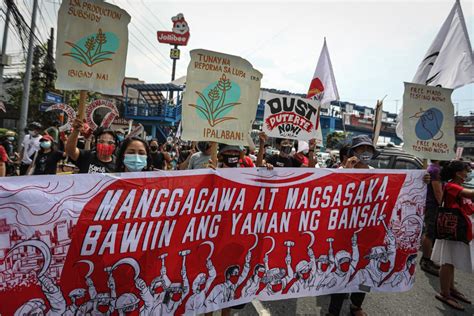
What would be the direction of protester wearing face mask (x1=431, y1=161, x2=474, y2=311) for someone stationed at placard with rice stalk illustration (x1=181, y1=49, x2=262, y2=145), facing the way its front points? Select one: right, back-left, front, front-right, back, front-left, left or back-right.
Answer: left

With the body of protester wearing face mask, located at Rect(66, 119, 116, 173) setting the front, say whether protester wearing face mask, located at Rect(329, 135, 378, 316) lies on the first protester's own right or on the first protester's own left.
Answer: on the first protester's own left

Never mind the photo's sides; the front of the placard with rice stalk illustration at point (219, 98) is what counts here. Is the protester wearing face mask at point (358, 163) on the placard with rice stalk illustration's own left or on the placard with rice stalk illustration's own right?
on the placard with rice stalk illustration's own left

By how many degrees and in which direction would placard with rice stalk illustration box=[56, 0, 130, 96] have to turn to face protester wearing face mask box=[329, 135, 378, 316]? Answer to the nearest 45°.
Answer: approximately 90° to its left

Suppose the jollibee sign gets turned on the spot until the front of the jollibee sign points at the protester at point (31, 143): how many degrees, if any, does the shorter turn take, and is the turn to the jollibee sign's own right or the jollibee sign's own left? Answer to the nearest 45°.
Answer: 0° — it already faces them

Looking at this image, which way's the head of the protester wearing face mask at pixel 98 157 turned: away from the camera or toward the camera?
toward the camera

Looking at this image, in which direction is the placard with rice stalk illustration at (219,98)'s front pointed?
toward the camera

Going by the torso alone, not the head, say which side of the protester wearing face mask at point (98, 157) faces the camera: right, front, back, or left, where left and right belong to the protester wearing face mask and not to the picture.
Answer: front

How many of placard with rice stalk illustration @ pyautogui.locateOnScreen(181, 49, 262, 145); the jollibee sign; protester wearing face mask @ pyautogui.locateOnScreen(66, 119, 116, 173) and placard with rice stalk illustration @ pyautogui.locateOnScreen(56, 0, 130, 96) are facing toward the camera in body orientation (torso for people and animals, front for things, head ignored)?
4

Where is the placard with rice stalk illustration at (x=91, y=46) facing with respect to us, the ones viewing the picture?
facing the viewer

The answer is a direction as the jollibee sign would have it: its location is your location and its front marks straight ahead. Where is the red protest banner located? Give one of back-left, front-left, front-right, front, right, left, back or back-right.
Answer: front

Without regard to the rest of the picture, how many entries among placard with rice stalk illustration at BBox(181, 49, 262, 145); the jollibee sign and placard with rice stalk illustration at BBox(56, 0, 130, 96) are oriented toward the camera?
3
